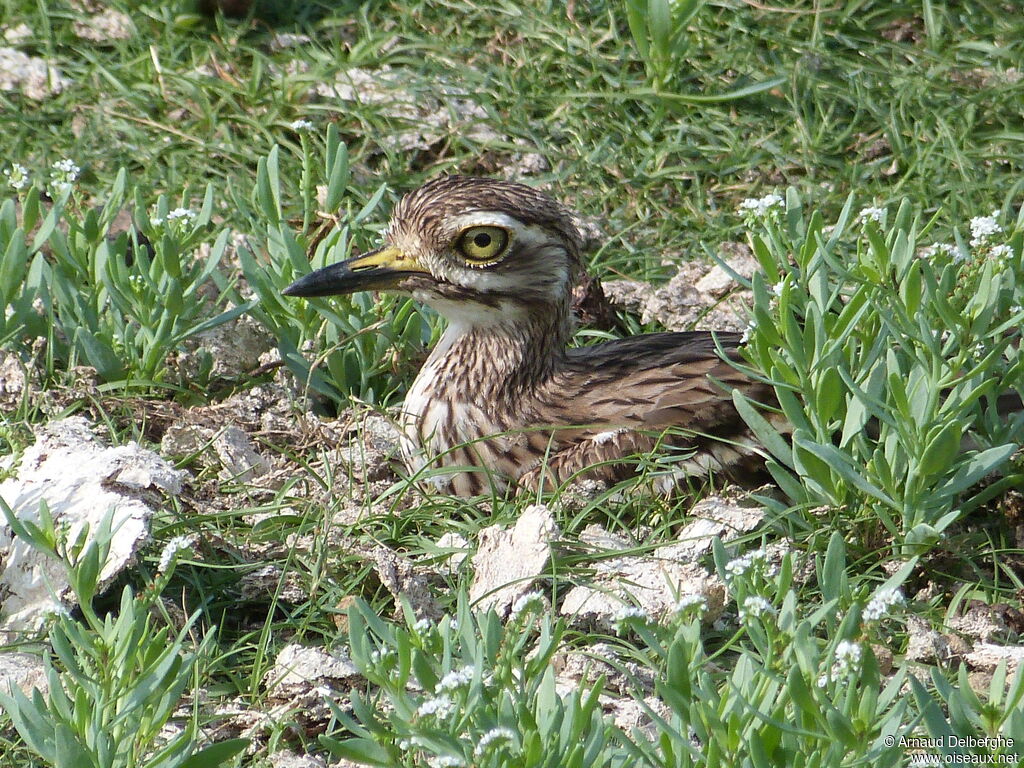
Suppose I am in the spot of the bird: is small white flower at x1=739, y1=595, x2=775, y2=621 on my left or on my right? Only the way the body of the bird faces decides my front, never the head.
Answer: on my left

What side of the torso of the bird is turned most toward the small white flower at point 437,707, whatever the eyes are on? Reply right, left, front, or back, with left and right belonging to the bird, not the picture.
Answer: left

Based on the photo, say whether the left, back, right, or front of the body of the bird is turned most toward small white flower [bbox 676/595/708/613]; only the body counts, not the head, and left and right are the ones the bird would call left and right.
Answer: left

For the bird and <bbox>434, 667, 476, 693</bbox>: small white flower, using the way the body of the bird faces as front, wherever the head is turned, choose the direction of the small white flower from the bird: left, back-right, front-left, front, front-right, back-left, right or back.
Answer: left

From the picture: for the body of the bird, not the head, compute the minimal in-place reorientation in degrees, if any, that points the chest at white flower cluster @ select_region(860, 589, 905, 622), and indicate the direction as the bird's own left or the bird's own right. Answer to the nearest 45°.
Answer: approximately 90° to the bird's own left

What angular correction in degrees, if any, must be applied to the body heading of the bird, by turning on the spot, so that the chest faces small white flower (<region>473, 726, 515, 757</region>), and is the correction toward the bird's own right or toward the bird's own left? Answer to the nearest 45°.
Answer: approximately 90° to the bird's own left

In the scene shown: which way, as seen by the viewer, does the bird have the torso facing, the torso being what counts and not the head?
to the viewer's left

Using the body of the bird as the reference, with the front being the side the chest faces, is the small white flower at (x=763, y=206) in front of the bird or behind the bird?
behind

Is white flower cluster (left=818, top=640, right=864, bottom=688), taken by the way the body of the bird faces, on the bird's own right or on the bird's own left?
on the bird's own left

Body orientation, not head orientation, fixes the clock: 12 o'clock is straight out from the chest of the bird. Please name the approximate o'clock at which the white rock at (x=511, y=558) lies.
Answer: The white rock is roughly at 9 o'clock from the bird.
